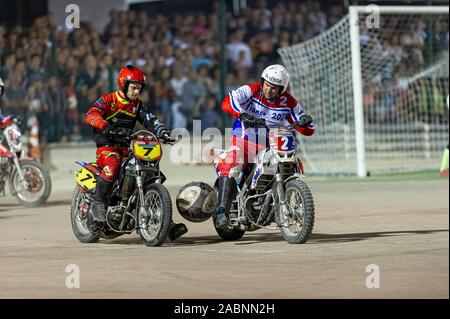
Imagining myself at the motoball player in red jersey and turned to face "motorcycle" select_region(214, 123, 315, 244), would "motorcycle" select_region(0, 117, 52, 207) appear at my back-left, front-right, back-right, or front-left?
back-left

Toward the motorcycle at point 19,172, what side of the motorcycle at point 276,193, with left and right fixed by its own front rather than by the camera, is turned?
back

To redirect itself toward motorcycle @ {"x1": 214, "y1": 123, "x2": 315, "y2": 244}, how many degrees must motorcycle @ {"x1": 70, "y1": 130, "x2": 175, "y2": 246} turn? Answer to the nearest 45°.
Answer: approximately 45° to its left

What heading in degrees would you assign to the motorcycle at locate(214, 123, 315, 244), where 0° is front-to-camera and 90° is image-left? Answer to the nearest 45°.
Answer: approximately 315°

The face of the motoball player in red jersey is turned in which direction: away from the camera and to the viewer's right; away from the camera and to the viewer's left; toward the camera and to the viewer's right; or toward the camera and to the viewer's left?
toward the camera and to the viewer's right

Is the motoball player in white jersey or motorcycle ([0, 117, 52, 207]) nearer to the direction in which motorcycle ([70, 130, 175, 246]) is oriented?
the motoball player in white jersey

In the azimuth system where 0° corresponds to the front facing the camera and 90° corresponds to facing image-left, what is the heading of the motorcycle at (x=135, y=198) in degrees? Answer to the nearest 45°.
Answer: approximately 315°

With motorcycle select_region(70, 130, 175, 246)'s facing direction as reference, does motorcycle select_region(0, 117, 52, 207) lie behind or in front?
behind
